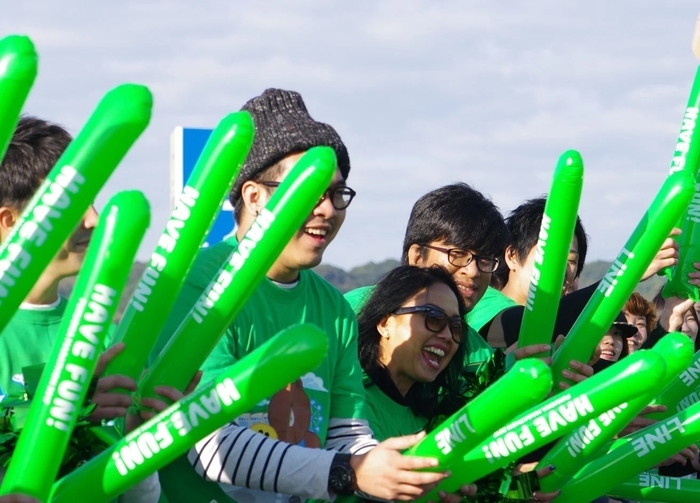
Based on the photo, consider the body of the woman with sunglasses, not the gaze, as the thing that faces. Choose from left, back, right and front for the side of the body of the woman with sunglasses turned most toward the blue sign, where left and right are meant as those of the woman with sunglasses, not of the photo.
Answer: back

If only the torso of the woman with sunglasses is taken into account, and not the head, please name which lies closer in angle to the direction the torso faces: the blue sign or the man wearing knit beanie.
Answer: the man wearing knit beanie

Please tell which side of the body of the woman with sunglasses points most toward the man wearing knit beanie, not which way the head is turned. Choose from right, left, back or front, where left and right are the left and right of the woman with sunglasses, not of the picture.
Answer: right

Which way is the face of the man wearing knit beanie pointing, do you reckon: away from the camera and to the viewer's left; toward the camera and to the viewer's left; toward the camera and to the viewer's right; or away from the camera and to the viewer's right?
toward the camera and to the viewer's right

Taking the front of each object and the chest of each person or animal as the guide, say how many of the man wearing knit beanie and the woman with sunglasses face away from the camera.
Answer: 0

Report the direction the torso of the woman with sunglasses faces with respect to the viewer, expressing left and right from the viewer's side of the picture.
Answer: facing the viewer and to the right of the viewer

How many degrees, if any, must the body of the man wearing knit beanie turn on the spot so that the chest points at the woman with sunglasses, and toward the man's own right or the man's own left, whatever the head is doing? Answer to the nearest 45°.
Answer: approximately 90° to the man's own left
